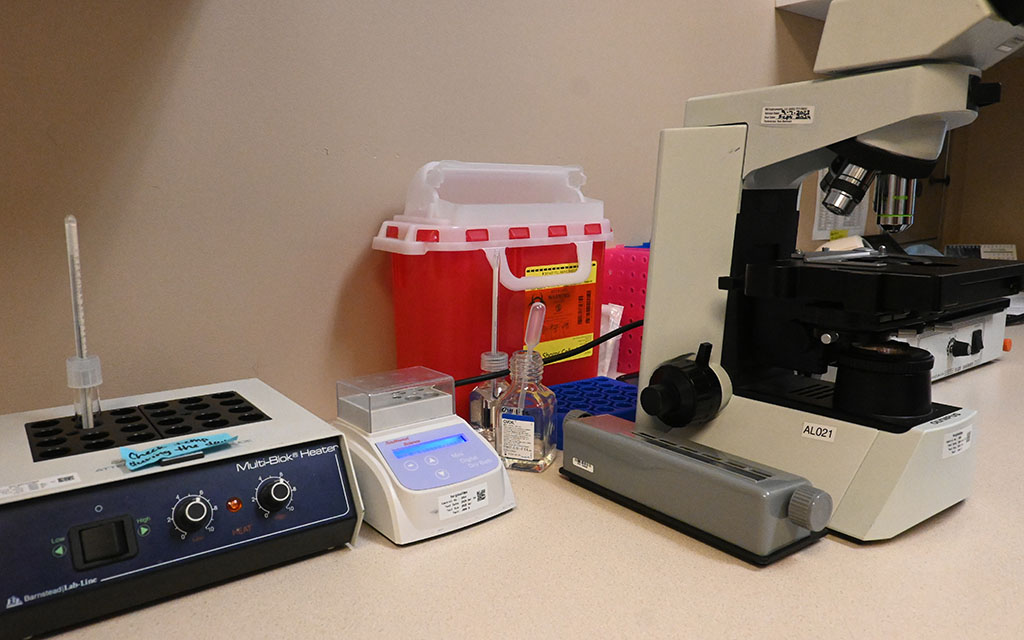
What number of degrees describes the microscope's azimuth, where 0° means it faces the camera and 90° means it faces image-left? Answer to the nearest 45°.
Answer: approximately 315°

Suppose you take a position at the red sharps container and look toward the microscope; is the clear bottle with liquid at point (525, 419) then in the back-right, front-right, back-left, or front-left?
front-right

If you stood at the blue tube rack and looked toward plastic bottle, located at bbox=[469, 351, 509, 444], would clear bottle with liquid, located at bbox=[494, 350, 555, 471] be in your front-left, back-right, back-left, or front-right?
front-left

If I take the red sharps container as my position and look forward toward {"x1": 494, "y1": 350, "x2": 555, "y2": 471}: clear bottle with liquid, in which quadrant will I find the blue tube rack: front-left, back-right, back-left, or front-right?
front-left
